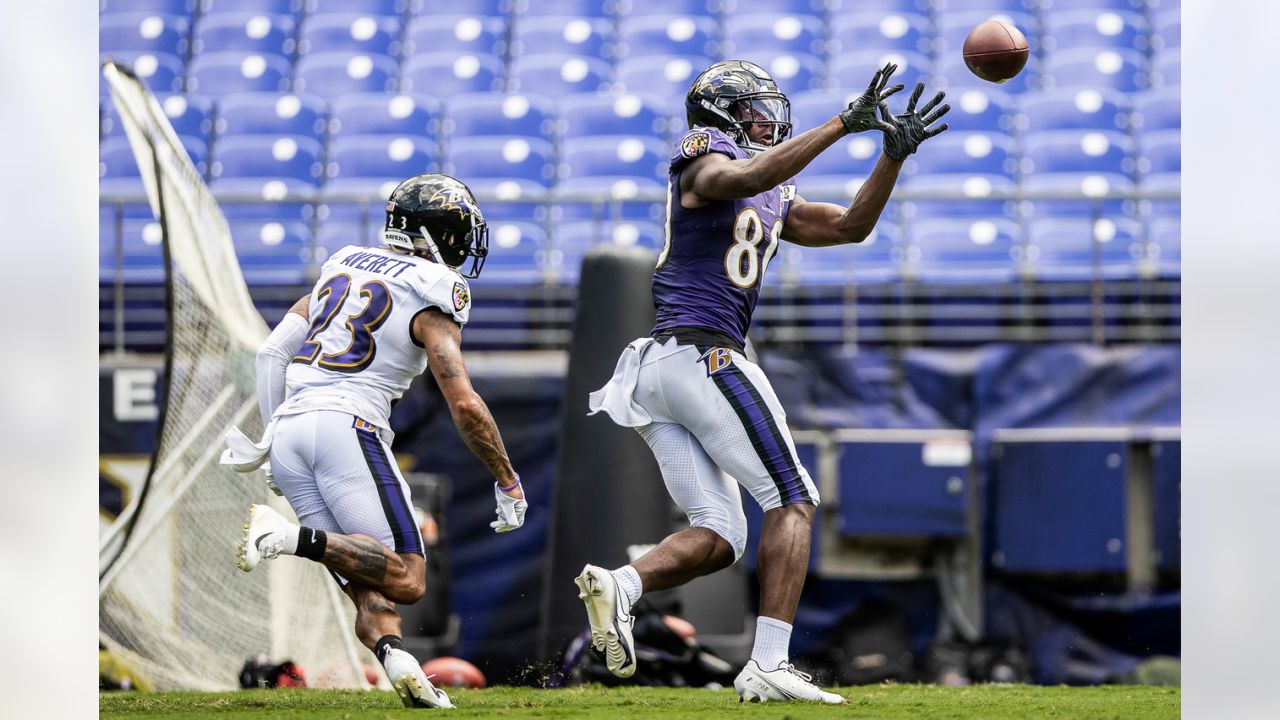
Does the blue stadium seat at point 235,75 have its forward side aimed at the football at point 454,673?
yes

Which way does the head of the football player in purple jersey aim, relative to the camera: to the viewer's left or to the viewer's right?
to the viewer's right

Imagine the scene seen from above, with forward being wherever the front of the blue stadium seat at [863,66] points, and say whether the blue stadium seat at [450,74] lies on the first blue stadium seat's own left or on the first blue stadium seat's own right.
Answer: on the first blue stadium seat's own right

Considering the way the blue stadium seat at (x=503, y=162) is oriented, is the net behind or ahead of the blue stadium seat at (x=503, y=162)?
ahead

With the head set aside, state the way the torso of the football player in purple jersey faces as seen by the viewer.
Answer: to the viewer's right

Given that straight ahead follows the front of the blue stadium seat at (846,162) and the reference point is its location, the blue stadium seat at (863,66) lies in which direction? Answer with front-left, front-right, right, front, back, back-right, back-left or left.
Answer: back

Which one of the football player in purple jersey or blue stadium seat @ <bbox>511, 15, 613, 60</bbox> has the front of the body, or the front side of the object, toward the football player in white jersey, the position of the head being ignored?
the blue stadium seat

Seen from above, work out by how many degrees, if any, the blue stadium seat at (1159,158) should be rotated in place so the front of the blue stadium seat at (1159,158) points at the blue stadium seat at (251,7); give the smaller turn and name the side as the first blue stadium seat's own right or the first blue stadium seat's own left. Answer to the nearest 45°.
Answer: approximately 90° to the first blue stadium seat's own right

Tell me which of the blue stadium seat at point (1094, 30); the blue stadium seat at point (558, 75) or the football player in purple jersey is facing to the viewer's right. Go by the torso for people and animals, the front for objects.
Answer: the football player in purple jersey

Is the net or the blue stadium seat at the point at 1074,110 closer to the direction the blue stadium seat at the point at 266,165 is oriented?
the net
